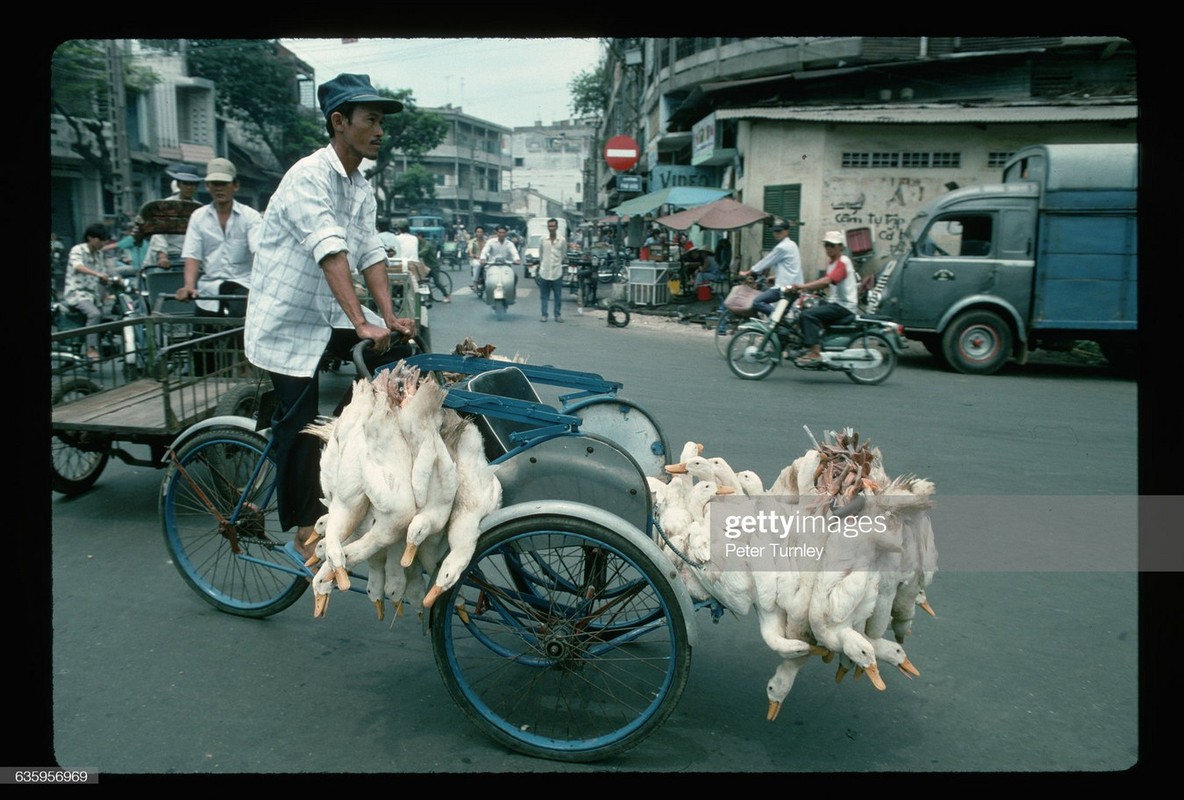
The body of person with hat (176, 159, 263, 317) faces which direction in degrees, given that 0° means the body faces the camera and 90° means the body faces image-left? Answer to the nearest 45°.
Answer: approximately 0°

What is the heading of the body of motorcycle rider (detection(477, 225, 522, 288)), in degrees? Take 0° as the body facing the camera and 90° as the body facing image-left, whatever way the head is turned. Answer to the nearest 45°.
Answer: approximately 0°

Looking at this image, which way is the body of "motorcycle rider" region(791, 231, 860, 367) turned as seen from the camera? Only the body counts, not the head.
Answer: to the viewer's left

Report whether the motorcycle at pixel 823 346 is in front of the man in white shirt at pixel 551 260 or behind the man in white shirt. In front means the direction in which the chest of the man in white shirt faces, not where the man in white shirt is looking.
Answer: in front

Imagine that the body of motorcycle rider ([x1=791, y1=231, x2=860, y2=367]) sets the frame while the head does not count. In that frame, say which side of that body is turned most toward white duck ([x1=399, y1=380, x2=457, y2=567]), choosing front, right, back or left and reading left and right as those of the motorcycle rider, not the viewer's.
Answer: left

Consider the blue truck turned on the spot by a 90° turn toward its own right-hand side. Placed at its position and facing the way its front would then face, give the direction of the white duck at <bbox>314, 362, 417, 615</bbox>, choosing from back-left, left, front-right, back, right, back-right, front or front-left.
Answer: back

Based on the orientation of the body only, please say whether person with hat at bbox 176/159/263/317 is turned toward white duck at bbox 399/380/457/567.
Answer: yes

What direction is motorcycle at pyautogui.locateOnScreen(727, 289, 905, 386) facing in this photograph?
to the viewer's left

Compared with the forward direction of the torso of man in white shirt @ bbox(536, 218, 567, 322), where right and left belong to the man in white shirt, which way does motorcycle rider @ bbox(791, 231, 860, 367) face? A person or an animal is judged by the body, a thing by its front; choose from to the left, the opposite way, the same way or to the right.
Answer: to the right

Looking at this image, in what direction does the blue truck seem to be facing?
to the viewer's left
